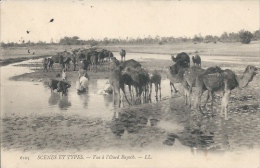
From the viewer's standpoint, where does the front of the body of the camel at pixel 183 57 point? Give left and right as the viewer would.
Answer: facing to the left of the viewer

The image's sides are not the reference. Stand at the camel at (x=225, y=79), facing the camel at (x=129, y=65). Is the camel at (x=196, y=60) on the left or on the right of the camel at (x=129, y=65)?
right

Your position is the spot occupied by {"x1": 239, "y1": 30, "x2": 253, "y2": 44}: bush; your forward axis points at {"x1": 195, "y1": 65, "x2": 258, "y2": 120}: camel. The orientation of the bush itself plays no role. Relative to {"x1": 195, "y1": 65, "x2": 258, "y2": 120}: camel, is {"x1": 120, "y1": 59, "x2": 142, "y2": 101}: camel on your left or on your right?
right

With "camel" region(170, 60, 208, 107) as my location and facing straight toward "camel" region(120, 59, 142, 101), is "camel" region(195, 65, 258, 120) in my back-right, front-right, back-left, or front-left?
back-left

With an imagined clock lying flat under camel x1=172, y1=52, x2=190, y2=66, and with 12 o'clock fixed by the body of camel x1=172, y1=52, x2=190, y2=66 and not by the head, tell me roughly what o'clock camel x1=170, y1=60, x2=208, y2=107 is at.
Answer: camel x1=170, y1=60, x2=208, y2=107 is roughly at 9 o'clock from camel x1=172, y1=52, x2=190, y2=66.

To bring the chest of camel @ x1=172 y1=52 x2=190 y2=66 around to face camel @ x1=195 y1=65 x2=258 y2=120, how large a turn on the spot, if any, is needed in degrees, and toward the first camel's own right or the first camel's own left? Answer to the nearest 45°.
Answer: approximately 135° to the first camel's own left
